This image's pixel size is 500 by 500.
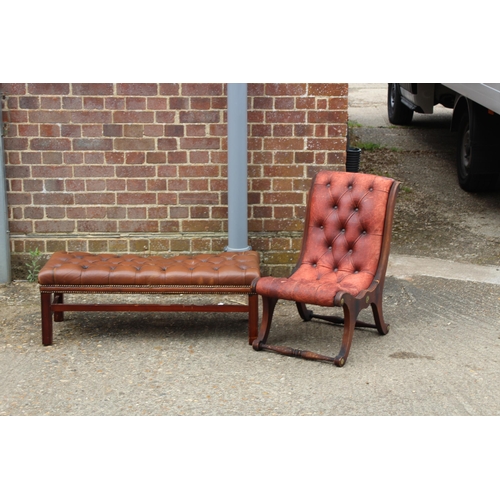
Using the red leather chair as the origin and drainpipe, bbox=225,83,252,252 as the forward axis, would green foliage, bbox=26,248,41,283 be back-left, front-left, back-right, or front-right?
front-left

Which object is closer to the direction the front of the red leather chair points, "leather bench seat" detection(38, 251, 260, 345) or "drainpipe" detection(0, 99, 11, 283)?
the leather bench seat

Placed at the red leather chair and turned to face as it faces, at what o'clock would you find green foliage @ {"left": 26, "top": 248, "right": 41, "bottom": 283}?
The green foliage is roughly at 2 o'clock from the red leather chair.

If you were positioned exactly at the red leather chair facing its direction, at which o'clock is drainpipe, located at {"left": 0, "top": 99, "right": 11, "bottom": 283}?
The drainpipe is roughly at 2 o'clock from the red leather chair.

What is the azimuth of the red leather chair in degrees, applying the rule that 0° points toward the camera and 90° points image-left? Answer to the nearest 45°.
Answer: approximately 45°

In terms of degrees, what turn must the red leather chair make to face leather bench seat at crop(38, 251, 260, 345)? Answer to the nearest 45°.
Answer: approximately 45° to its right

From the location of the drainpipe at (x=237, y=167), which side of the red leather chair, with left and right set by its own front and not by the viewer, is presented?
right

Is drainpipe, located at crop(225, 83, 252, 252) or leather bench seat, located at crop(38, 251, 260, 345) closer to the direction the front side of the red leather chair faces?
the leather bench seat
